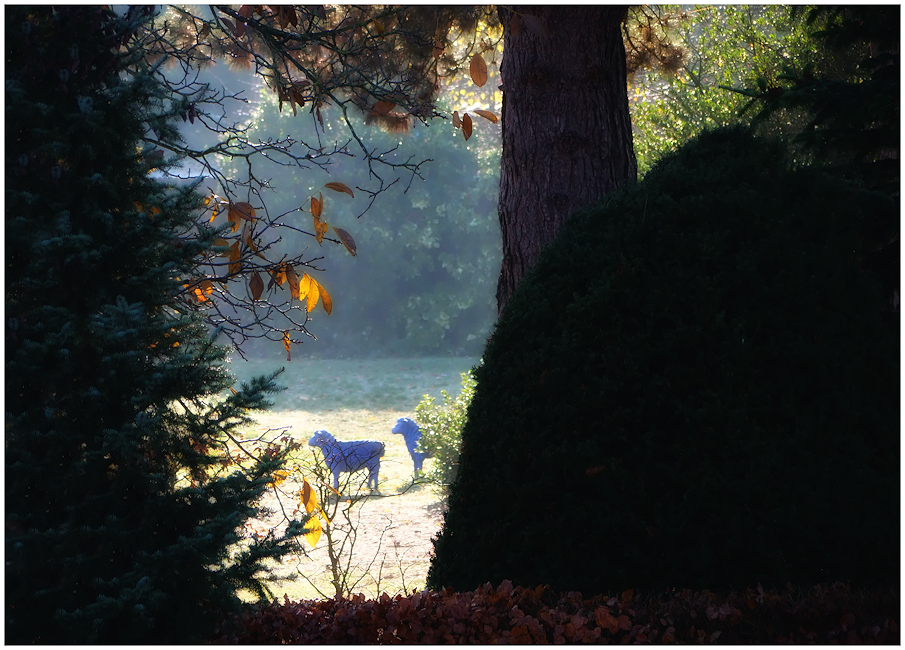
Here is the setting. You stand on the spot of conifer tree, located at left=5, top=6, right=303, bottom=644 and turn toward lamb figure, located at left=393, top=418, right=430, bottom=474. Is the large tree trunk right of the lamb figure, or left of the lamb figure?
right

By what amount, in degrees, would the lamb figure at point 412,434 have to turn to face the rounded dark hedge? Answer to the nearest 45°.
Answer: approximately 90° to its left

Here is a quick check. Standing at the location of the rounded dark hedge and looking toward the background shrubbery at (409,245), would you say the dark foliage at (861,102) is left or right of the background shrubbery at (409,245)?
right

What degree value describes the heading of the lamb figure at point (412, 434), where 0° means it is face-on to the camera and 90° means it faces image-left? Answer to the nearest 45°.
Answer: approximately 90°

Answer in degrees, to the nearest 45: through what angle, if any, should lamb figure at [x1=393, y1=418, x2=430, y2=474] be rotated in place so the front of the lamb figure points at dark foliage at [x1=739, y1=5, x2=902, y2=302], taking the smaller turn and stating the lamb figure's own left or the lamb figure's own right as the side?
approximately 90° to the lamb figure's own left

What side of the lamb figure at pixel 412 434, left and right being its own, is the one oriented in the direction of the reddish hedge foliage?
left

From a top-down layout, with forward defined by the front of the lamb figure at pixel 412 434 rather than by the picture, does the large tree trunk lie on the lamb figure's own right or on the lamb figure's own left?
on the lamb figure's own left

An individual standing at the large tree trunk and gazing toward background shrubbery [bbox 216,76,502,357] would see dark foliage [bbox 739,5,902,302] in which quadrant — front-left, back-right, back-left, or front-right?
back-right
